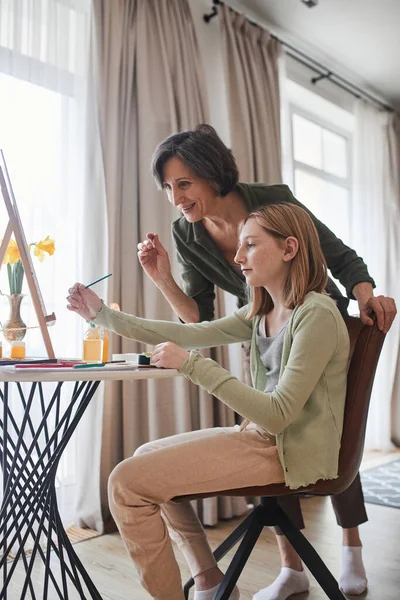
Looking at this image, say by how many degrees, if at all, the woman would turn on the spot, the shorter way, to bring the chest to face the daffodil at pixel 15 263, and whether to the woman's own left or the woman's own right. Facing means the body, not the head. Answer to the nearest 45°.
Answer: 0° — they already face it

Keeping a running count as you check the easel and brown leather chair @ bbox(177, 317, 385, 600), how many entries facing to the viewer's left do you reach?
1

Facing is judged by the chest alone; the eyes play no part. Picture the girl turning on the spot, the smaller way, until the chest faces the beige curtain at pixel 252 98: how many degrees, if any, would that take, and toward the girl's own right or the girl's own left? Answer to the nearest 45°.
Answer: approximately 90° to the girl's own right

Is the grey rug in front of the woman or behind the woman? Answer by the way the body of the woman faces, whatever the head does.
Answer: behind

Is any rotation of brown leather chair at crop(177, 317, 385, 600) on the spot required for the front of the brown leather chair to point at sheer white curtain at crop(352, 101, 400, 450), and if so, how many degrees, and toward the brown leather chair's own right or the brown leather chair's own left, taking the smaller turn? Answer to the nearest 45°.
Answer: approximately 90° to the brown leather chair's own right

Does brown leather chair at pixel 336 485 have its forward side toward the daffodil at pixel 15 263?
yes

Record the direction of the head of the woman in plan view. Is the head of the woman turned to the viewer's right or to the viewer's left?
to the viewer's left

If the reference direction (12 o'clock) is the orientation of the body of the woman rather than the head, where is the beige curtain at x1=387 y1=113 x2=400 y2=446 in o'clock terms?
The beige curtain is roughly at 5 o'clock from the woman.

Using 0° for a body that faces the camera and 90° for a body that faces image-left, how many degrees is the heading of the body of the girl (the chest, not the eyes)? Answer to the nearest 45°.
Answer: approximately 90°

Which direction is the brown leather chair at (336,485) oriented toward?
to the viewer's left

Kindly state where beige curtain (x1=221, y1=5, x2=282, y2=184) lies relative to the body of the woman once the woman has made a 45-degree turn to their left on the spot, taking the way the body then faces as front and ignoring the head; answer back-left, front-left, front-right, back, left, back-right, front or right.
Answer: back

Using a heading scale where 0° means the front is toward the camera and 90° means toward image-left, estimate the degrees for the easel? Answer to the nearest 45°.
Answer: approximately 270°

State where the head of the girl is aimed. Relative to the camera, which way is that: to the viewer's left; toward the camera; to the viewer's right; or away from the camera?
to the viewer's left

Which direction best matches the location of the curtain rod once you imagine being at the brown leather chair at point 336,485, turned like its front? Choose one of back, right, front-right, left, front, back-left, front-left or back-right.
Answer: right

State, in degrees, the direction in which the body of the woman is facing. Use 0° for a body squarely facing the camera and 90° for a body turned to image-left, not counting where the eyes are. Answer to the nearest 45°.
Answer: approximately 45°
